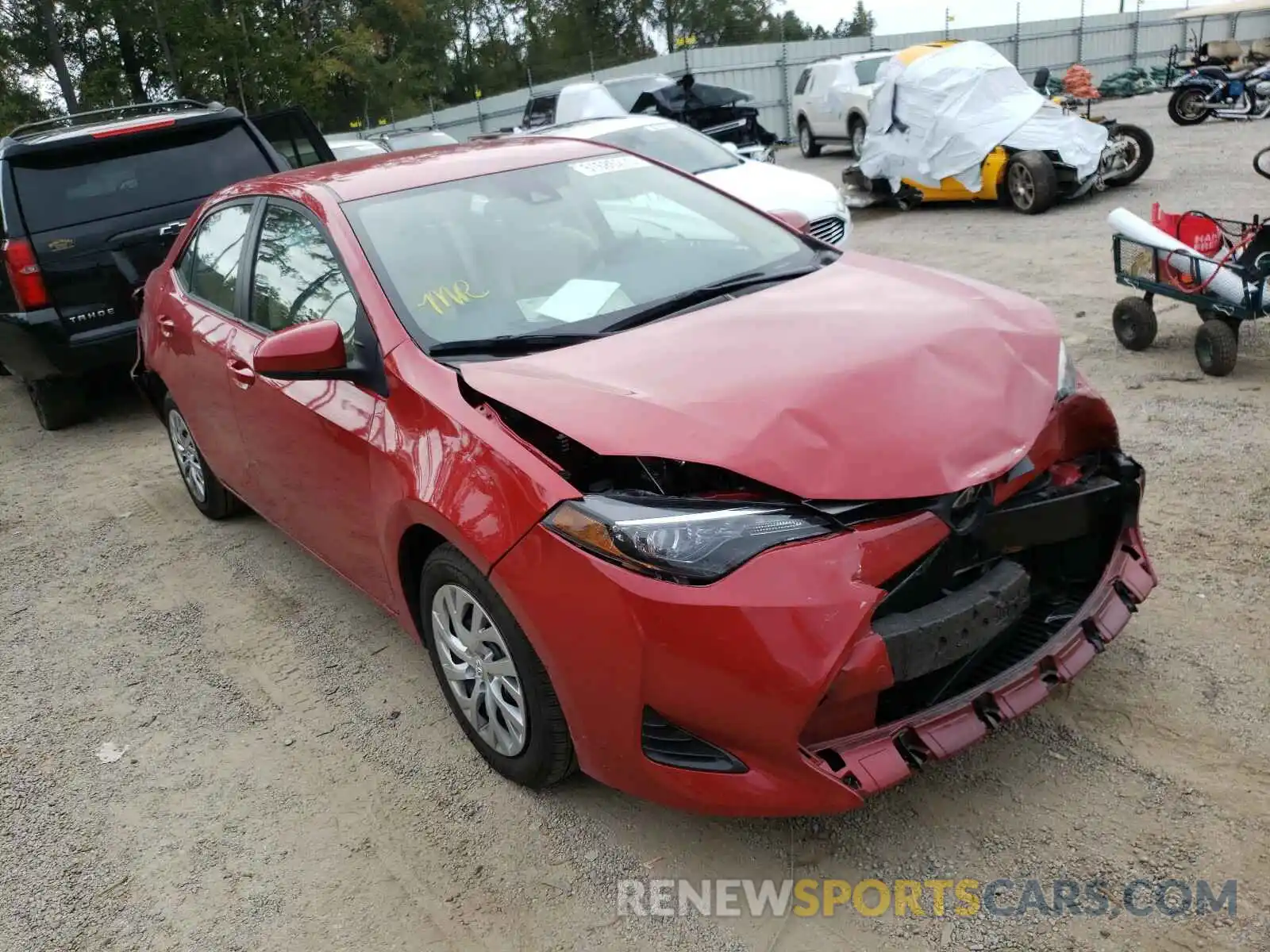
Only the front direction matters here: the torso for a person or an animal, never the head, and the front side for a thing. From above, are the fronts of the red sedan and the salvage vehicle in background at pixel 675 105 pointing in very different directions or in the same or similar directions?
same or similar directions

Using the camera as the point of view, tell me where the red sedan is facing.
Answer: facing the viewer and to the right of the viewer

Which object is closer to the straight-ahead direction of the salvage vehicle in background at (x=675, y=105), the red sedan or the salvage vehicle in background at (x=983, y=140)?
the salvage vehicle in background

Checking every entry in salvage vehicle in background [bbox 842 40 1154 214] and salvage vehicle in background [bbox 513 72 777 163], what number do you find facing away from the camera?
0

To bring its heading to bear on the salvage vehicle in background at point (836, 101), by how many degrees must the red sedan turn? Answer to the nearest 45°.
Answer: approximately 135° to its left

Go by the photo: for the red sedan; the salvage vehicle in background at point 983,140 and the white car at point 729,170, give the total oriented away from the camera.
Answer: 0

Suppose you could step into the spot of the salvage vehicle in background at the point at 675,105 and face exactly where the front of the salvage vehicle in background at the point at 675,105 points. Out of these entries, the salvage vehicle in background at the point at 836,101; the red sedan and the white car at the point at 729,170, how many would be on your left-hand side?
1

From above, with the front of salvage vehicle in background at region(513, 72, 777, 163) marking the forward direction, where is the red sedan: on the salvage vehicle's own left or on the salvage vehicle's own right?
on the salvage vehicle's own right

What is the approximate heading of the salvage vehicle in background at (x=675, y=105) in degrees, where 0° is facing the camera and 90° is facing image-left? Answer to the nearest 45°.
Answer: approximately 315°

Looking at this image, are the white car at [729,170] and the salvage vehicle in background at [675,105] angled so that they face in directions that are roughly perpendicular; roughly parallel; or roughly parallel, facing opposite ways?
roughly parallel

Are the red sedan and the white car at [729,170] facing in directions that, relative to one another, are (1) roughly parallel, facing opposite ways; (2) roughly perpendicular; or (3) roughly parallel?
roughly parallel

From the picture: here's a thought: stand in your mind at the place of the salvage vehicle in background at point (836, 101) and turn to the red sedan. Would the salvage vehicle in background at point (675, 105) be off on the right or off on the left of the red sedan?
right

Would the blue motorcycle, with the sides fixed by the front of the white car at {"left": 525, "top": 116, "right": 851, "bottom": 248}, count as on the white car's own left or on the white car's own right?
on the white car's own left

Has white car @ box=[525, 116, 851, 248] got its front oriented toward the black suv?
no
